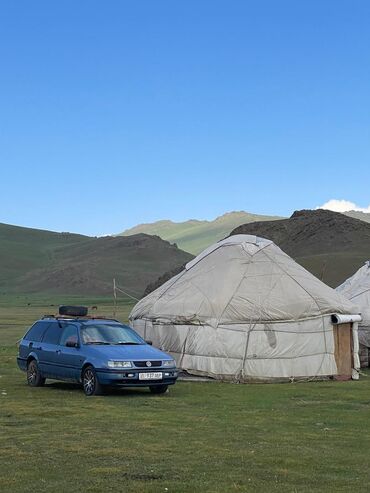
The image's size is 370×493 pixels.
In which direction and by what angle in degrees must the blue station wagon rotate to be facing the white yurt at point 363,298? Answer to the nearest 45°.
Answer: approximately 90° to its left

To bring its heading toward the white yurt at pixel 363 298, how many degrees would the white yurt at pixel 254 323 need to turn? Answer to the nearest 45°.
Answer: approximately 45° to its left

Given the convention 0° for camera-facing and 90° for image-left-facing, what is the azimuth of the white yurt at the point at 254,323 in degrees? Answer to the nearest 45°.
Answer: approximately 270°

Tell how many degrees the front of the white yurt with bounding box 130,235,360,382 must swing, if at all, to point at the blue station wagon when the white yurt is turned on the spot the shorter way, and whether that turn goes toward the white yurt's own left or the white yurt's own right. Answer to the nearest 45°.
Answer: approximately 135° to the white yurt's own right

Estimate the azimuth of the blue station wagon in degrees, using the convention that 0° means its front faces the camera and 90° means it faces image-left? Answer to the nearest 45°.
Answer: approximately 315°

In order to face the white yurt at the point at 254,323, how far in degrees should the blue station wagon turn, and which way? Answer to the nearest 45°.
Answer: approximately 90° to its left
